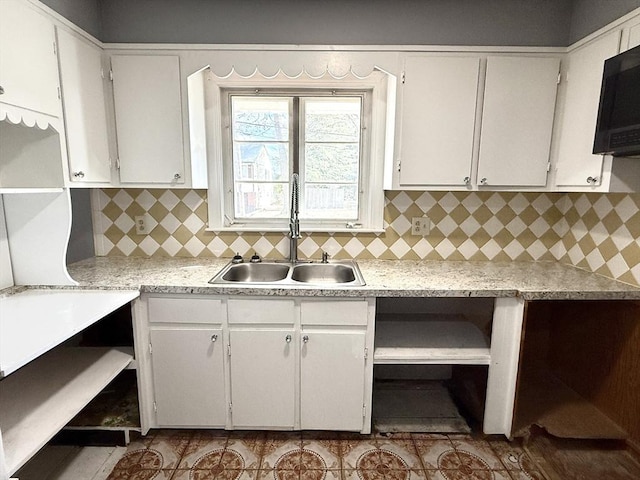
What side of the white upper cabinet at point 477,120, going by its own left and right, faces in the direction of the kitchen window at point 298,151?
right

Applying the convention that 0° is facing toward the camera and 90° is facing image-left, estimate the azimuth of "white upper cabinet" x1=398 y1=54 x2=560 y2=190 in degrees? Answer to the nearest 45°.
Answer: approximately 0°

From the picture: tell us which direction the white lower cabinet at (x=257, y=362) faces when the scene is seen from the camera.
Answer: facing the viewer

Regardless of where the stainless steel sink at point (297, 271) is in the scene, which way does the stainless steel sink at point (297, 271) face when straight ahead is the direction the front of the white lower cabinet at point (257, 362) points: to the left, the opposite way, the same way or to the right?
the same way

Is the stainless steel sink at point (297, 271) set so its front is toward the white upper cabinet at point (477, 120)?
no

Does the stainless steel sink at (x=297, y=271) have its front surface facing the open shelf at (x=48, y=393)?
no

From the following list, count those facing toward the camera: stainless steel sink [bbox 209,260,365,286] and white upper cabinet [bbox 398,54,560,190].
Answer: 2

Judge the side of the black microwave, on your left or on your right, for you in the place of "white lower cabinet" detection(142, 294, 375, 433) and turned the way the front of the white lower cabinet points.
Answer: on your left

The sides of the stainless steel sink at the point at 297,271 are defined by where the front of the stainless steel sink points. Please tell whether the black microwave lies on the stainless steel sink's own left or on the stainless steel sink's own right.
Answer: on the stainless steel sink's own left

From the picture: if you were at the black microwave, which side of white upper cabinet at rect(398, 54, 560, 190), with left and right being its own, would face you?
left

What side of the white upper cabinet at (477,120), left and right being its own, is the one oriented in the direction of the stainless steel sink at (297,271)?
right

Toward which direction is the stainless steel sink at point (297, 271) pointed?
toward the camera
